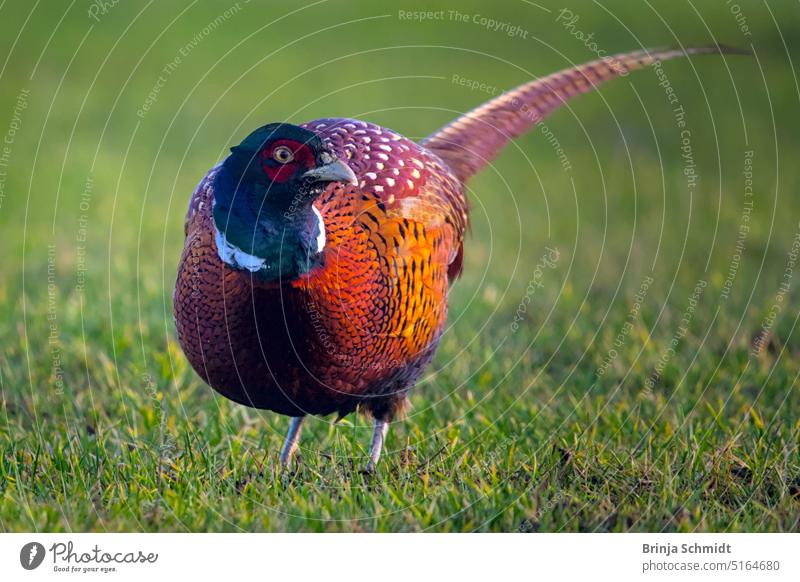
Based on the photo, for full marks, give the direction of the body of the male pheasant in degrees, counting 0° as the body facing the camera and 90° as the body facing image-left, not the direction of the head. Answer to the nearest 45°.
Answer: approximately 45°
